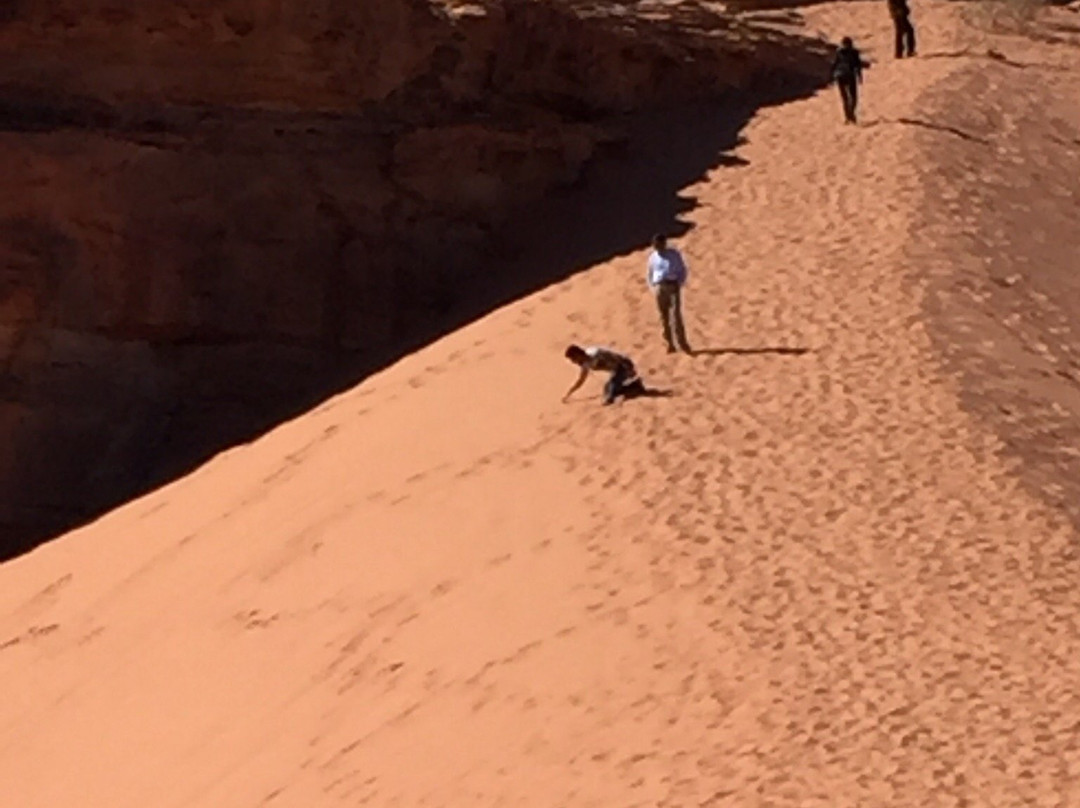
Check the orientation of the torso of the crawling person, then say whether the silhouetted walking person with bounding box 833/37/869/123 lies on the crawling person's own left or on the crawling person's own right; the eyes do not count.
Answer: on the crawling person's own right

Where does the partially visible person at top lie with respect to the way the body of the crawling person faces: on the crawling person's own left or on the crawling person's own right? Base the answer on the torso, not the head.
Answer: on the crawling person's own right

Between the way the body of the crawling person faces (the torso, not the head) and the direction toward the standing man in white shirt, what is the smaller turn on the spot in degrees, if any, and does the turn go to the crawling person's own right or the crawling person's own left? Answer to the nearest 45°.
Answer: approximately 135° to the crawling person's own right

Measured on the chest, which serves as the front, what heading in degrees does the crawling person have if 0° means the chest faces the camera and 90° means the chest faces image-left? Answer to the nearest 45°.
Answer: approximately 90°
